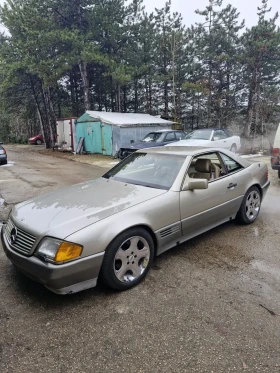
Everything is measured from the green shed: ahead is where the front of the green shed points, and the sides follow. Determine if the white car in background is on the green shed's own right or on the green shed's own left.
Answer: on the green shed's own left

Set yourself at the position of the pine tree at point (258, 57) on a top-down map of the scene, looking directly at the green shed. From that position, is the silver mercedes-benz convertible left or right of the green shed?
left

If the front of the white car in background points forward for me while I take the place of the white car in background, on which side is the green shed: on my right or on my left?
on my right

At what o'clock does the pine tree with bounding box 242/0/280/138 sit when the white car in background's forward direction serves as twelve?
The pine tree is roughly at 5 o'clock from the white car in background.

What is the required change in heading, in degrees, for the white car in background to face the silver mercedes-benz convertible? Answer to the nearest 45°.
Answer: approximately 45° to its left

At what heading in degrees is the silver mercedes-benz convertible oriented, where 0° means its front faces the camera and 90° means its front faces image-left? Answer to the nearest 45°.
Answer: approximately 45°

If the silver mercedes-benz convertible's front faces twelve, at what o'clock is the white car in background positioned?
The white car in background is roughly at 5 o'clock from the silver mercedes-benz convertible.

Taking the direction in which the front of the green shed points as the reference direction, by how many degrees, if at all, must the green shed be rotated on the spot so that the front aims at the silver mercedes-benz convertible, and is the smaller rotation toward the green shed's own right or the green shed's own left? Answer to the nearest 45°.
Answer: approximately 45° to the green shed's own left

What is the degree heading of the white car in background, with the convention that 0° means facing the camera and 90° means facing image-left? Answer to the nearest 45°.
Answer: approximately 45°

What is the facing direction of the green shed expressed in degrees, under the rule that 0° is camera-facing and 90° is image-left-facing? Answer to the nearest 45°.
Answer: approximately 45°

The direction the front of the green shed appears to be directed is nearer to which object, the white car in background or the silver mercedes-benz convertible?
the silver mercedes-benz convertible
